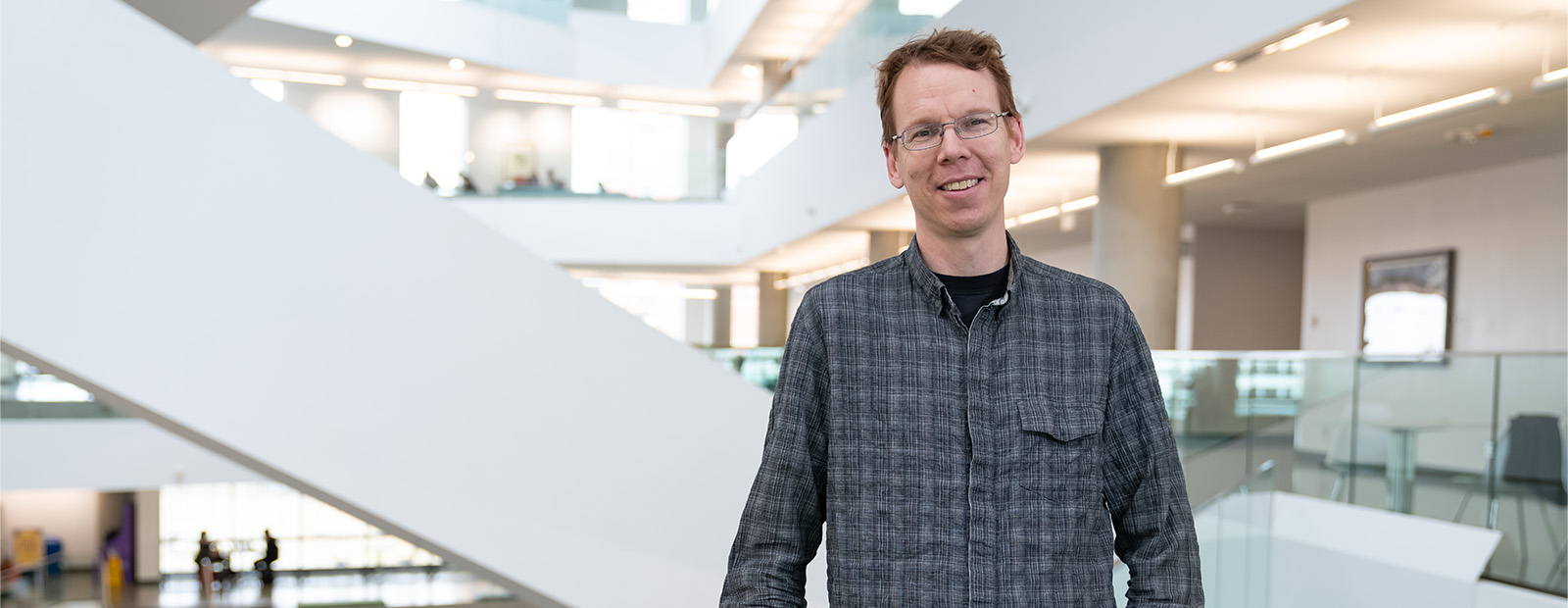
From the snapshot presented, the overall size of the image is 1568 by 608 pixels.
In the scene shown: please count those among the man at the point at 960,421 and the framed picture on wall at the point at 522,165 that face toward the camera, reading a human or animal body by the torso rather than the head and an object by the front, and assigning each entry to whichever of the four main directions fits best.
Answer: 2

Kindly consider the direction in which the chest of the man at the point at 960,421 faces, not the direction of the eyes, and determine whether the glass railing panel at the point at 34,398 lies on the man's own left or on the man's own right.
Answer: on the man's own right

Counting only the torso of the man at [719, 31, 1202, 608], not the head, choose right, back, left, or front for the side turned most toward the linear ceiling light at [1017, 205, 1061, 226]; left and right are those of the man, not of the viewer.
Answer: back

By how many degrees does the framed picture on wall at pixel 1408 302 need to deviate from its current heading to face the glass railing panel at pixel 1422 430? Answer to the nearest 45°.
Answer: approximately 45° to its left

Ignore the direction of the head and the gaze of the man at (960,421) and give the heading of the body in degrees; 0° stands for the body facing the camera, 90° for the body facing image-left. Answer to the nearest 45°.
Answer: approximately 0°

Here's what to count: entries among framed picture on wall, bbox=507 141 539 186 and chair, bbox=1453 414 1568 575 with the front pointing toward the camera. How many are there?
1

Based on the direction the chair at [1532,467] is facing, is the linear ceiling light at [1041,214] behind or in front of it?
in front

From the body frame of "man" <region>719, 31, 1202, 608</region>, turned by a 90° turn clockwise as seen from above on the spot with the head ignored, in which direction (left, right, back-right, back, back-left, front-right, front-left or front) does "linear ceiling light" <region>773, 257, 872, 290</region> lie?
right

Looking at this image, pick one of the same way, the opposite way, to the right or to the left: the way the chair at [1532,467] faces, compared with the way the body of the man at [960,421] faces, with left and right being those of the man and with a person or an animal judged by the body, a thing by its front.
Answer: the opposite way

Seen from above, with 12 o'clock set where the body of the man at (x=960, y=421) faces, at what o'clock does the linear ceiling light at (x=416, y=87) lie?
The linear ceiling light is roughly at 5 o'clock from the man.

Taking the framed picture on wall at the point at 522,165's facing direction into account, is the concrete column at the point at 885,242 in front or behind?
in front

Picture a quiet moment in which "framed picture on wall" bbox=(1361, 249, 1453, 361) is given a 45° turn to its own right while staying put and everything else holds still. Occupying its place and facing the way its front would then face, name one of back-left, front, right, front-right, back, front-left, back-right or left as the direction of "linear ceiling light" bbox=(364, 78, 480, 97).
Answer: front
